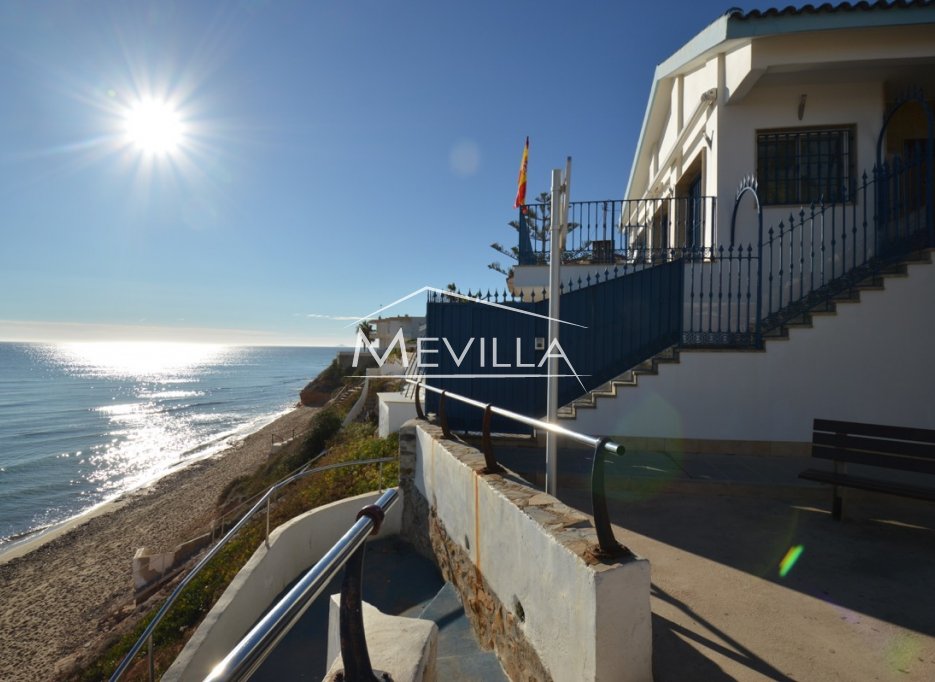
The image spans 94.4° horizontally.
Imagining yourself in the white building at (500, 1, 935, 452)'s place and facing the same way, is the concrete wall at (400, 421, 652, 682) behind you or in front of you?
in front

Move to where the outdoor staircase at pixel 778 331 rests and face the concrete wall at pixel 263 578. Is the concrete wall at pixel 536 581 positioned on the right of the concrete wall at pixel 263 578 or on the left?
left

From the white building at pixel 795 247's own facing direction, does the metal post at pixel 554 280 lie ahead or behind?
ahead

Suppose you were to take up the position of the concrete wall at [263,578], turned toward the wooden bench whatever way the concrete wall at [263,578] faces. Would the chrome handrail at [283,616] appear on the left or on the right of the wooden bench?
right

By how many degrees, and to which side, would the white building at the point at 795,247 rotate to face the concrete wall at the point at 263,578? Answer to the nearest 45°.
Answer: approximately 45° to its right

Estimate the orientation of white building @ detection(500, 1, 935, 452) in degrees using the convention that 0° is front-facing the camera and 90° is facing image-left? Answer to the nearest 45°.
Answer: approximately 0°

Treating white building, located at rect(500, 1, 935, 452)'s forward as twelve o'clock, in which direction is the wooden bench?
The wooden bench is roughly at 12 o'clock from the white building.

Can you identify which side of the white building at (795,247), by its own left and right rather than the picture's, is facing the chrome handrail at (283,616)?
front
